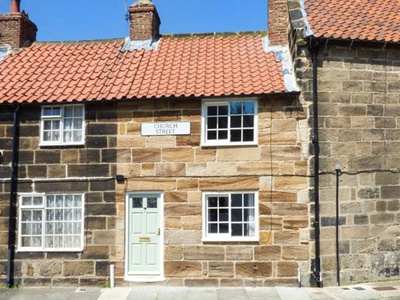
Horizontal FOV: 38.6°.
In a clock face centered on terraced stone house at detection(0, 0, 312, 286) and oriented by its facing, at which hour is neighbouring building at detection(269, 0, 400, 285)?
The neighbouring building is roughly at 9 o'clock from the terraced stone house.

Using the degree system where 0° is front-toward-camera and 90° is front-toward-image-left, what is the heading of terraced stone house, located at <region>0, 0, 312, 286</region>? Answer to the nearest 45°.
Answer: approximately 0°
